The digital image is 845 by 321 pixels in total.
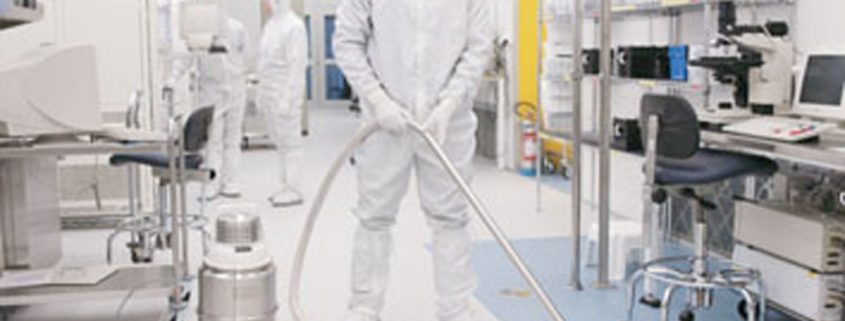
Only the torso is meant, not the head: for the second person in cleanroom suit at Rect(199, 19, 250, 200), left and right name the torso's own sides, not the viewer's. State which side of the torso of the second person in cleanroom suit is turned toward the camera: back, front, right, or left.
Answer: left

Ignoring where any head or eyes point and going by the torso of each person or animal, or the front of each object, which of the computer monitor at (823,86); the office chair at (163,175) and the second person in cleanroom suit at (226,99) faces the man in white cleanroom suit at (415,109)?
the computer monitor

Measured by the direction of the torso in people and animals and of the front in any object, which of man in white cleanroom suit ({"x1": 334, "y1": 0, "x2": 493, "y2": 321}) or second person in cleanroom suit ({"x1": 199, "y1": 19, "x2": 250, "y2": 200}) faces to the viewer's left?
the second person in cleanroom suit

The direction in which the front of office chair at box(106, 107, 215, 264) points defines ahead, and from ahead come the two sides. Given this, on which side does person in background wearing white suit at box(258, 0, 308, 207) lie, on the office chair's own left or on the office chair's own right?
on the office chair's own right

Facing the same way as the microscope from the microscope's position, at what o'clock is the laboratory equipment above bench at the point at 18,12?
The laboratory equipment above bench is roughly at 11 o'clock from the microscope.

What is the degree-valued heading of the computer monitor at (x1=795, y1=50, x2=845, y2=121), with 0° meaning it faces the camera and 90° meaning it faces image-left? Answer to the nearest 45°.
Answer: approximately 45°

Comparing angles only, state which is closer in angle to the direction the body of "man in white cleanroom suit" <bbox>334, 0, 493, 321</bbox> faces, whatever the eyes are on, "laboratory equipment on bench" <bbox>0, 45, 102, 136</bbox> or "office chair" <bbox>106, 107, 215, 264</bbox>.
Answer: the laboratory equipment on bench

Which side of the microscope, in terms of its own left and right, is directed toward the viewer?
left
